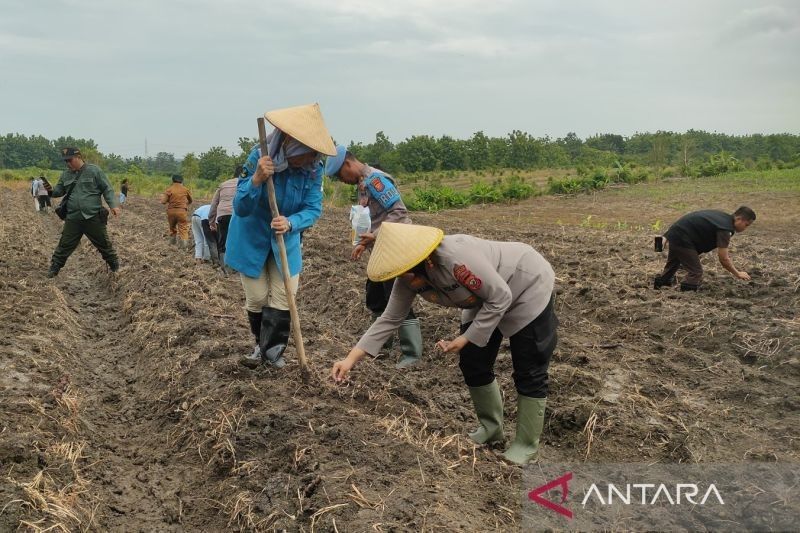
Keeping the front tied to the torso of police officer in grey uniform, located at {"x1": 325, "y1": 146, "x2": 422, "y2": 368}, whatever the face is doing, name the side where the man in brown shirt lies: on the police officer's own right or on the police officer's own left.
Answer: on the police officer's own right

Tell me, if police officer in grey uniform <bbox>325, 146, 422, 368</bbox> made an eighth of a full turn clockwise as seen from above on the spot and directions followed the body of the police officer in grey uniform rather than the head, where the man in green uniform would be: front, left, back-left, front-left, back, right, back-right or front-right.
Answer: front

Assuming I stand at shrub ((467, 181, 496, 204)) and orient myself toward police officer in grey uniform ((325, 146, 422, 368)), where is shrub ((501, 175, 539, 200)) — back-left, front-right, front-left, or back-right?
back-left

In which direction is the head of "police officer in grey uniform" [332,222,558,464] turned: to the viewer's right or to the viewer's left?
to the viewer's left

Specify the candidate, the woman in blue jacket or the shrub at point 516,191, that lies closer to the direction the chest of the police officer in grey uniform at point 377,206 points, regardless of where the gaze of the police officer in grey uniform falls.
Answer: the woman in blue jacket
